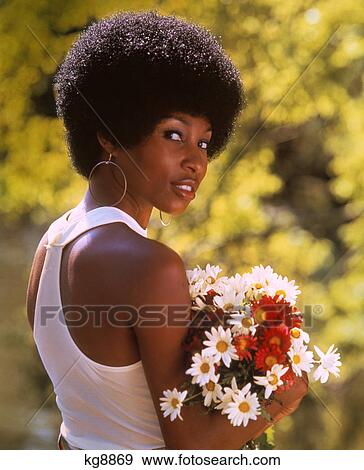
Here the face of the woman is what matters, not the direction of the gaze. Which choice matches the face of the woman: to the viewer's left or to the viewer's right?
to the viewer's right

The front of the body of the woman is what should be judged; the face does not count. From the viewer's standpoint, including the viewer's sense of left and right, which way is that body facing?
facing away from the viewer and to the right of the viewer
